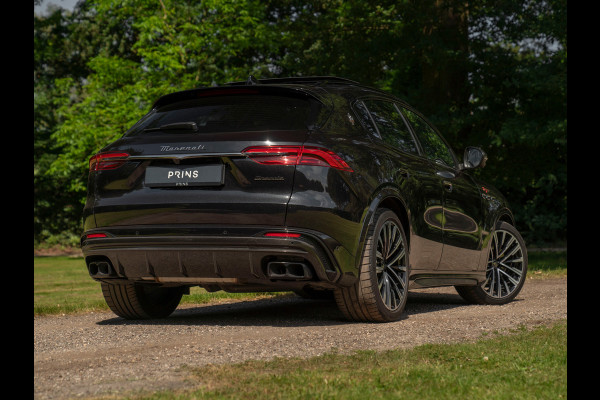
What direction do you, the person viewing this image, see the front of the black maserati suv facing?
facing away from the viewer and to the right of the viewer
